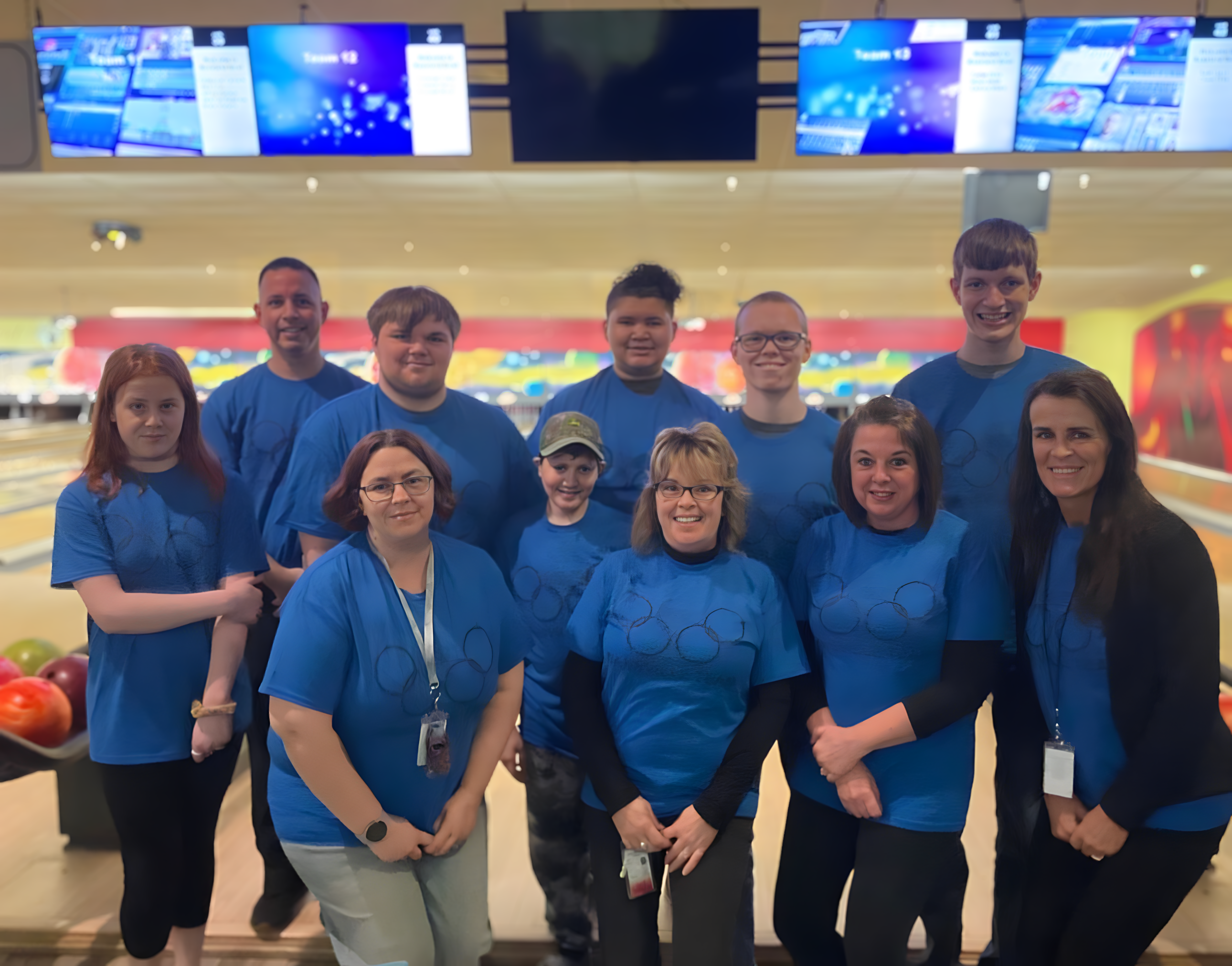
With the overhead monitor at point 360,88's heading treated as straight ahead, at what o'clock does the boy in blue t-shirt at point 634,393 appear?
The boy in blue t-shirt is roughly at 11 o'clock from the overhead monitor.

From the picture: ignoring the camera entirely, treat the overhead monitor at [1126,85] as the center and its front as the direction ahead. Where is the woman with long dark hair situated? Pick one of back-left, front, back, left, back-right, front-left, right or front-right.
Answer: front

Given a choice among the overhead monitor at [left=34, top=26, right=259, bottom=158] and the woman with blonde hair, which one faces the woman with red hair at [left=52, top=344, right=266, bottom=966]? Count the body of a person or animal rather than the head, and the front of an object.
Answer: the overhead monitor

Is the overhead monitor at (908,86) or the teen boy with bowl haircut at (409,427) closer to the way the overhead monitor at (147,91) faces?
the teen boy with bowl haircut

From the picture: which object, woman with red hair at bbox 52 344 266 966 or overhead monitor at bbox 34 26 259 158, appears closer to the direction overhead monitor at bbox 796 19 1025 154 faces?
the woman with red hair

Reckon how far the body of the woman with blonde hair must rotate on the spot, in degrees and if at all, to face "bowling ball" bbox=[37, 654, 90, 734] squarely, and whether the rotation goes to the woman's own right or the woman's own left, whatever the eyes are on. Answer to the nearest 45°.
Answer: approximately 135° to the woman's own right

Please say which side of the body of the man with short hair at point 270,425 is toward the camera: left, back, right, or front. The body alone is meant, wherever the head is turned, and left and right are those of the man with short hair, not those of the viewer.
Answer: front

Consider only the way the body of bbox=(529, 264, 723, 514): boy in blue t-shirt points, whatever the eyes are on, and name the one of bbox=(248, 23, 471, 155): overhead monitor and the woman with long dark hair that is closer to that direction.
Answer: the woman with long dark hair

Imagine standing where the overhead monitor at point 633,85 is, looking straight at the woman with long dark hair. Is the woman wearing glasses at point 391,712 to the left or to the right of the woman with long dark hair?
right

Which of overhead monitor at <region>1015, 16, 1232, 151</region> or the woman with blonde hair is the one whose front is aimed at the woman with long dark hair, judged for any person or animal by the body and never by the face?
the overhead monitor

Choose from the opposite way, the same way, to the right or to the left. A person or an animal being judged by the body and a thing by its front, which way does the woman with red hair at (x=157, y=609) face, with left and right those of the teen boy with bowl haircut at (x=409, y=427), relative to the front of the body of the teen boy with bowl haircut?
the same way

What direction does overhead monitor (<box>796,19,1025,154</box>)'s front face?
toward the camera

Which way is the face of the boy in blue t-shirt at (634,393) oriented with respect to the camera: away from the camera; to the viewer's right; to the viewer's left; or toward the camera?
toward the camera

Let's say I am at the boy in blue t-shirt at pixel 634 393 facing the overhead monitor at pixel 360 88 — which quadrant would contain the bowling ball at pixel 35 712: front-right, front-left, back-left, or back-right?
front-left

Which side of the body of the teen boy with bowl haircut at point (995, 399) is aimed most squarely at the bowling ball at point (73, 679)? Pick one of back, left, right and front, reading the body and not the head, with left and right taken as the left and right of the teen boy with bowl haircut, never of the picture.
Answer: right

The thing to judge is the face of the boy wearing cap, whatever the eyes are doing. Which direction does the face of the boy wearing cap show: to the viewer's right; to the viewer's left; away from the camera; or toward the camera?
toward the camera

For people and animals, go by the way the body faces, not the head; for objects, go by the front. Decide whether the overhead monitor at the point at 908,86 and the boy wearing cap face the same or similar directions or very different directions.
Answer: same or similar directions

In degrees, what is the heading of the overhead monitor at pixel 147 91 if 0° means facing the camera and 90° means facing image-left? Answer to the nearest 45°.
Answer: approximately 0°

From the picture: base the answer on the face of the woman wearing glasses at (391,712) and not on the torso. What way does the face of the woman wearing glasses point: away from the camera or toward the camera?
toward the camera

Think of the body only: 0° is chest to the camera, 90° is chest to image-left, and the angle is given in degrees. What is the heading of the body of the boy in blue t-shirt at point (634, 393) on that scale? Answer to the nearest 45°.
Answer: approximately 0°

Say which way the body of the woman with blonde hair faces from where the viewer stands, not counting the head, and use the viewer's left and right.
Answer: facing the viewer

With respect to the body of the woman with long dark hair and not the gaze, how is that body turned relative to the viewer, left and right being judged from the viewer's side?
facing the viewer and to the left of the viewer
